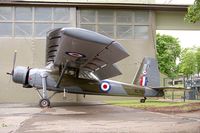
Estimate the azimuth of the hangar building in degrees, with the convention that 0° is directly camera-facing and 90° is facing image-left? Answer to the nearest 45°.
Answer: approximately 0°
